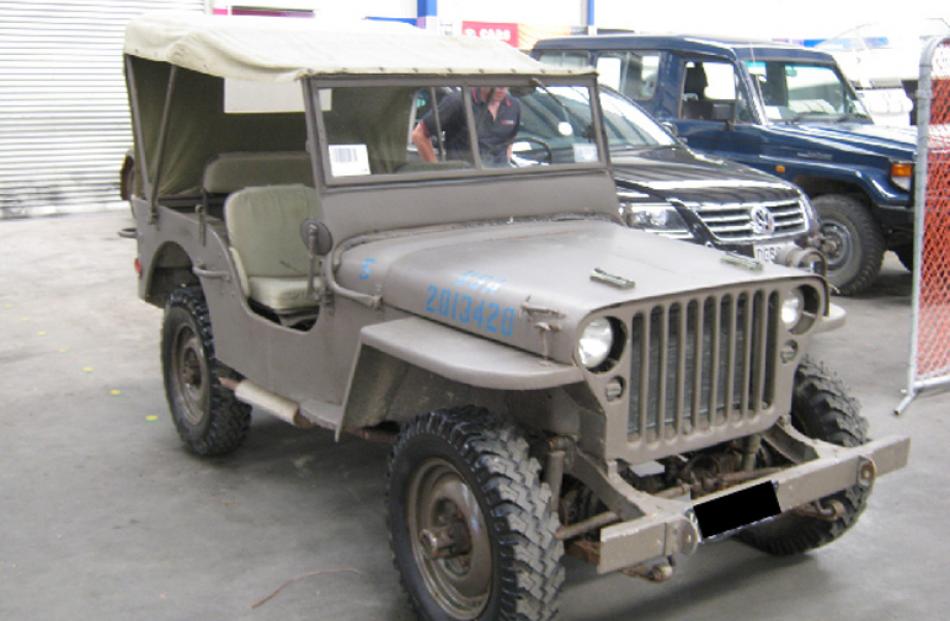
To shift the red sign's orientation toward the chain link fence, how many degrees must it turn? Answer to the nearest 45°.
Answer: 0° — it already faces it

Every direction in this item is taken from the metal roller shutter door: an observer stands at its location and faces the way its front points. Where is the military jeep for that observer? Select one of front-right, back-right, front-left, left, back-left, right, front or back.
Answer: front

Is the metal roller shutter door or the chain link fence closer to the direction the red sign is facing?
the chain link fence

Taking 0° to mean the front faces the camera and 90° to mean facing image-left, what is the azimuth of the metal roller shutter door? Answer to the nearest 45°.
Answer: approximately 0°

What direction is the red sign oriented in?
toward the camera

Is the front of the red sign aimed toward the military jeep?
yes

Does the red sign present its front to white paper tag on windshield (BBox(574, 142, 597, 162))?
yes

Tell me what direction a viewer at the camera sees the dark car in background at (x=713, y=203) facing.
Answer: facing the viewer and to the right of the viewer

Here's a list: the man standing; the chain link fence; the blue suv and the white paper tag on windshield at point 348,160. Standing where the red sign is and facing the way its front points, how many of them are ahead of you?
4

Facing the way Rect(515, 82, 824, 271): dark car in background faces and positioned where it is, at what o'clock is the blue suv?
The blue suv is roughly at 8 o'clock from the dark car in background.

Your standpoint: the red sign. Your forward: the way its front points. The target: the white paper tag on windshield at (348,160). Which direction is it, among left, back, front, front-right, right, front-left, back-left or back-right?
front

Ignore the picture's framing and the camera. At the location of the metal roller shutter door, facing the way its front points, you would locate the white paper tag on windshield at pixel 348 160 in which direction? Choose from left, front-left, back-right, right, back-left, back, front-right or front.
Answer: front

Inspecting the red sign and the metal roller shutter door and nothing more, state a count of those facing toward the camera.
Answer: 2

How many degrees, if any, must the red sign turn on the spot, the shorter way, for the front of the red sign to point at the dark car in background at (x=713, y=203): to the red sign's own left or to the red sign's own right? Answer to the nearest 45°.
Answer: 0° — it already faces it

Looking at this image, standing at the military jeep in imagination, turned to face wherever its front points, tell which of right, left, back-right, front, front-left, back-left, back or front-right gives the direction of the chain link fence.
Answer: left

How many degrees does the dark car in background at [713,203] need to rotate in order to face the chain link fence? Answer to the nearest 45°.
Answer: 0° — it already faces it
